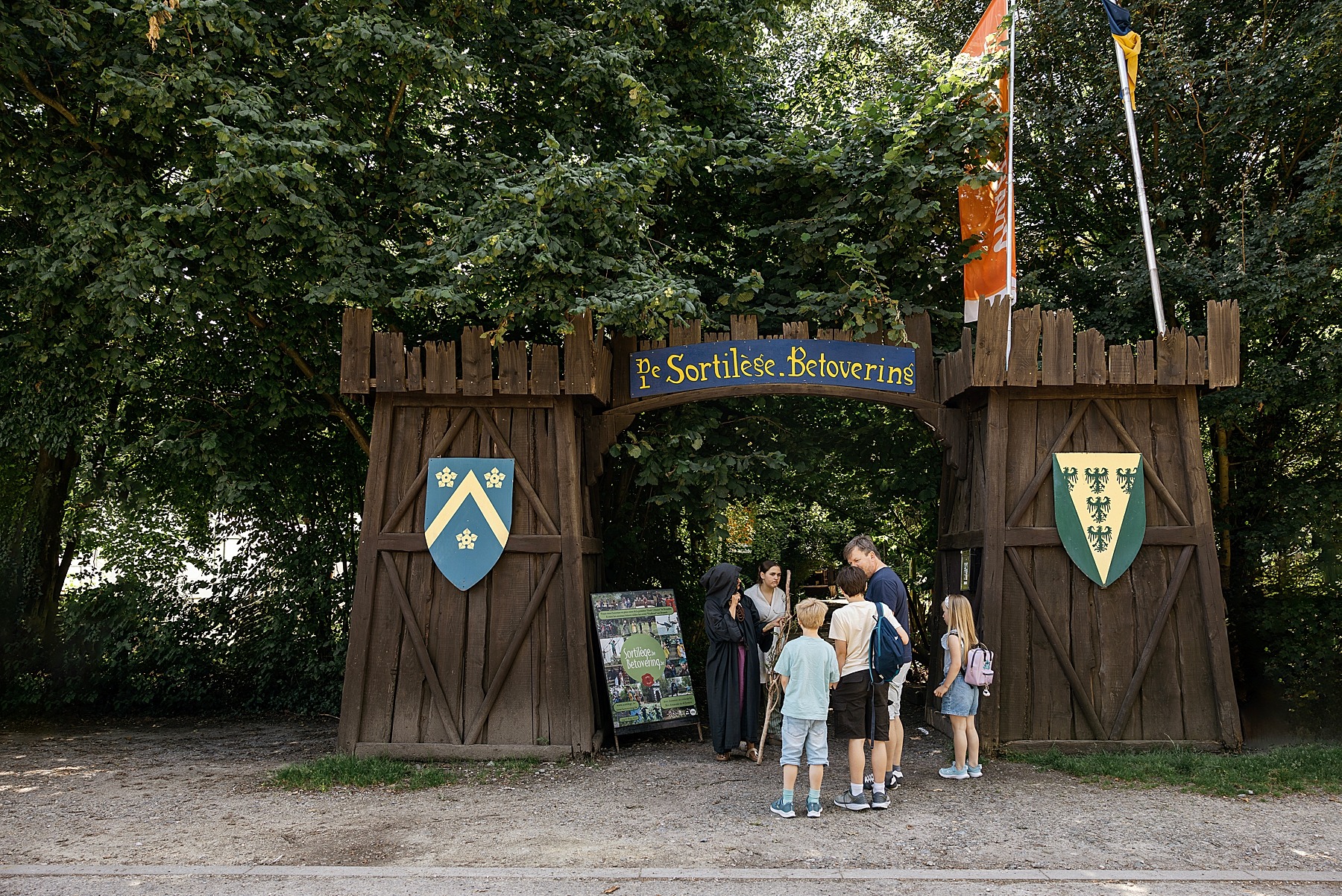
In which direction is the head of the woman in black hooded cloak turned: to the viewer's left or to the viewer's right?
to the viewer's right

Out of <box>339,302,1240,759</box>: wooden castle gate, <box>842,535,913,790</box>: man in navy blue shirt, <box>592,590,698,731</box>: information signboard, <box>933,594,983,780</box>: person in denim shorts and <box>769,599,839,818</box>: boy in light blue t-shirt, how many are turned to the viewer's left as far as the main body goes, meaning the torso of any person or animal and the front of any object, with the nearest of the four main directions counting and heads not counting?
2

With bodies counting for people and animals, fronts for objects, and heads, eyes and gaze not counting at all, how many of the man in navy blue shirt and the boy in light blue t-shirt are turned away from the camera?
1

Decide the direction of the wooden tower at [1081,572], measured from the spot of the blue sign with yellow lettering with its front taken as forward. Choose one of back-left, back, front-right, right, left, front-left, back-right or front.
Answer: left

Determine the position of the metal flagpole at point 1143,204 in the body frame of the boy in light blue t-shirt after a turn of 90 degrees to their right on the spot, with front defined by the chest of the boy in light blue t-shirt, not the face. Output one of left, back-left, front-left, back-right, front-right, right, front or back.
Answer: front-left

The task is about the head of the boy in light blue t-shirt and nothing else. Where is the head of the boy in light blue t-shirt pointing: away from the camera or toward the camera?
away from the camera

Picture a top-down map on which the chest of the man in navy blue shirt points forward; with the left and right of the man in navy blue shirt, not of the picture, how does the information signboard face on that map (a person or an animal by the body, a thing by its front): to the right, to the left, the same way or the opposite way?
to the left

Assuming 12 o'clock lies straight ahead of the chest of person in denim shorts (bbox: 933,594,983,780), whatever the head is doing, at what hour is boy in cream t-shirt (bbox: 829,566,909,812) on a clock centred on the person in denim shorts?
The boy in cream t-shirt is roughly at 10 o'clock from the person in denim shorts.

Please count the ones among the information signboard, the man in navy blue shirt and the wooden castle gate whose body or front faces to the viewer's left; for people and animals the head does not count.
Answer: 1

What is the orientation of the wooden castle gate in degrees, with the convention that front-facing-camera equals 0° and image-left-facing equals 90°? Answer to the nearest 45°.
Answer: approximately 0°

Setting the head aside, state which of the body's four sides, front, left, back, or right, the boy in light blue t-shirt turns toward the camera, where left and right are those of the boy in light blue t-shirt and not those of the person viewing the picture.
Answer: back

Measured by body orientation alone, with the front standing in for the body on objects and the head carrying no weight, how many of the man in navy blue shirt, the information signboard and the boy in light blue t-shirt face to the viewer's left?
1

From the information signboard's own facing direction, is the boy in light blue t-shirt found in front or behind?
in front

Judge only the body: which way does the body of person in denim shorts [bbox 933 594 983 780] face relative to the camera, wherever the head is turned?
to the viewer's left

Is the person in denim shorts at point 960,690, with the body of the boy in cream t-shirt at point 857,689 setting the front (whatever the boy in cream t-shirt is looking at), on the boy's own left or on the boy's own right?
on the boy's own right

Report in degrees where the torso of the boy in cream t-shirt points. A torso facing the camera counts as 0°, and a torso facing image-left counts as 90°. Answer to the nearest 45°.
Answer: approximately 135°

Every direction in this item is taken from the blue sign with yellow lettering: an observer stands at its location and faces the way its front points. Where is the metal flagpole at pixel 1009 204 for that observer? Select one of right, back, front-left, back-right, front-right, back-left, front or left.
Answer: left
